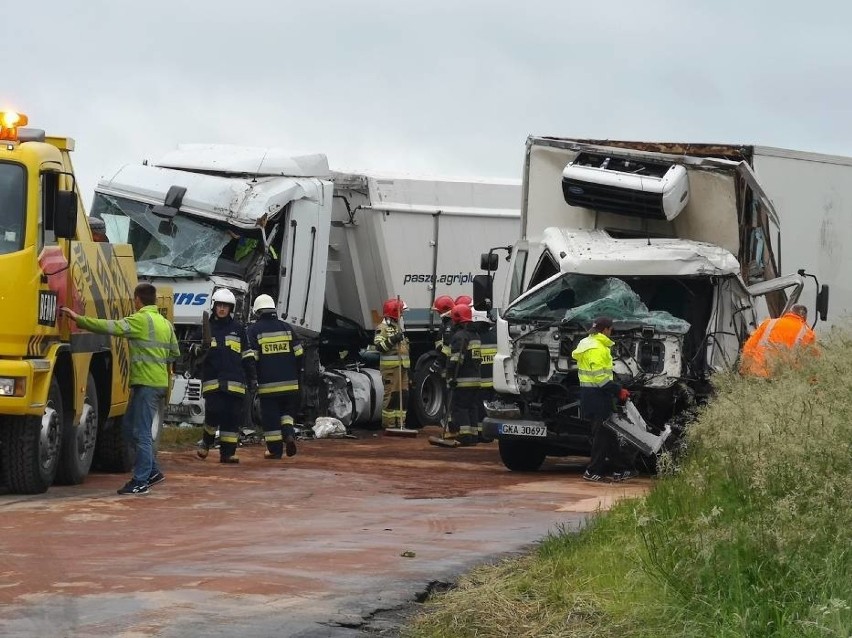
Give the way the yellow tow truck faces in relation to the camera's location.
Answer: facing the viewer and to the left of the viewer

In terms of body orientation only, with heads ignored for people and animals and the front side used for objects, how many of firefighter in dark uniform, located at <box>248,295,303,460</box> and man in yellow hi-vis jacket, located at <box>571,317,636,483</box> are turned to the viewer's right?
1

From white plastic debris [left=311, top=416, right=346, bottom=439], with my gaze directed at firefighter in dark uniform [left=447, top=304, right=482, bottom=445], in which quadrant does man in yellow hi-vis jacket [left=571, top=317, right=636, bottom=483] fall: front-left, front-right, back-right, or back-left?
front-right

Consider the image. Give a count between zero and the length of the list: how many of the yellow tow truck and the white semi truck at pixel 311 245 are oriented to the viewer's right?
0

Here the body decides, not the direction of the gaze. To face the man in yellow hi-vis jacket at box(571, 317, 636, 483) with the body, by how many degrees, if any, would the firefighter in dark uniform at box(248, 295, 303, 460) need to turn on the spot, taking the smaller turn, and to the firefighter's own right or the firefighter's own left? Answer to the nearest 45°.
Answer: approximately 135° to the firefighter's own right

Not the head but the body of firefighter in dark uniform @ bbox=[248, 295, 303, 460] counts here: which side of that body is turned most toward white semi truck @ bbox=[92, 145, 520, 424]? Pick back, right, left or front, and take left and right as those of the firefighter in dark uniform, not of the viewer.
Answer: front

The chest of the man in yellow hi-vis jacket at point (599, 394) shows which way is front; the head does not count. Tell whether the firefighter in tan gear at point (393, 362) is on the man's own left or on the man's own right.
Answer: on the man's own left

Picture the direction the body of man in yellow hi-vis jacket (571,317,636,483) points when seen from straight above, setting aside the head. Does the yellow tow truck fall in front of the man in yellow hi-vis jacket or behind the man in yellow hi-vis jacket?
behind

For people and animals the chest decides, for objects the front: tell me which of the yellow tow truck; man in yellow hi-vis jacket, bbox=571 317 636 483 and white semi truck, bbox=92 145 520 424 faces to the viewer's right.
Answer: the man in yellow hi-vis jacket

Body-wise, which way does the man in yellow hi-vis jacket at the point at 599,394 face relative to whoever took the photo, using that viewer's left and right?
facing to the right of the viewer

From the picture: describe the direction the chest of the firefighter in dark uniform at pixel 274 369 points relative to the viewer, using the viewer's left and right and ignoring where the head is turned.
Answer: facing away from the viewer

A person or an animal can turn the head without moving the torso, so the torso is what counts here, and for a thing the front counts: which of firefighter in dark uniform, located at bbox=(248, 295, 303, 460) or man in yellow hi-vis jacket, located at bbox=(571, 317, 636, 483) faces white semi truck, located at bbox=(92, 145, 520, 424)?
the firefighter in dark uniform
